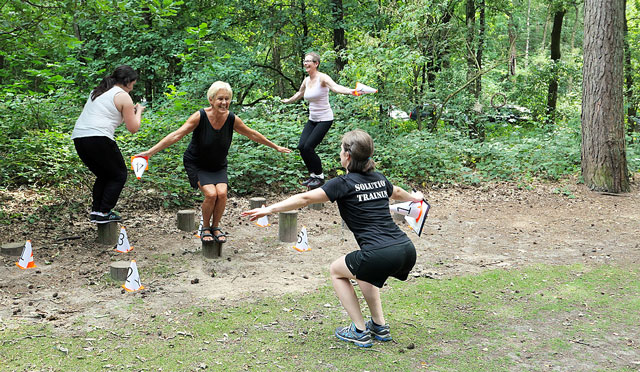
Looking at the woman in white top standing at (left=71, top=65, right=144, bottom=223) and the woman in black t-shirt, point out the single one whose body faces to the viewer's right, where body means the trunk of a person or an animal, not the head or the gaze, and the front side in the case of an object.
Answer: the woman in white top standing

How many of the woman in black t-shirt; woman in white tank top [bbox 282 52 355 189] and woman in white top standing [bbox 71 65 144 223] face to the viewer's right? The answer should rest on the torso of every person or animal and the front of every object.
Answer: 1

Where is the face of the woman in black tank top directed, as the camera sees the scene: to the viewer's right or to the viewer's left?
to the viewer's right

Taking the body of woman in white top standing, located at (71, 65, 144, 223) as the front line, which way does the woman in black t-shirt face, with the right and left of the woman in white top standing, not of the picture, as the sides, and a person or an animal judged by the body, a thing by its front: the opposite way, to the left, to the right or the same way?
to the left

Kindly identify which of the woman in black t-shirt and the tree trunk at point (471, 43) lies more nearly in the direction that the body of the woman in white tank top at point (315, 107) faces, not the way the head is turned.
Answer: the woman in black t-shirt

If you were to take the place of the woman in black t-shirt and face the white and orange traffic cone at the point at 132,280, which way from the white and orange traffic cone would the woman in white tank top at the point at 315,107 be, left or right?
right

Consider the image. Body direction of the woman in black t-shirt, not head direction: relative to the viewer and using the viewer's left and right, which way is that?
facing away from the viewer and to the left of the viewer

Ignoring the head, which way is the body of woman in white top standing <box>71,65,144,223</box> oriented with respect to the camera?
to the viewer's right

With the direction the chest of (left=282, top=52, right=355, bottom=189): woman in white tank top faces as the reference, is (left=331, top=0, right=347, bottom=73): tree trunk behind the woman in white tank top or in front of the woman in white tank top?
behind

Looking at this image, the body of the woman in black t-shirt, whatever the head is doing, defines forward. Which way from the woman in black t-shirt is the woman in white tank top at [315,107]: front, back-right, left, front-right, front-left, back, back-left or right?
front-right

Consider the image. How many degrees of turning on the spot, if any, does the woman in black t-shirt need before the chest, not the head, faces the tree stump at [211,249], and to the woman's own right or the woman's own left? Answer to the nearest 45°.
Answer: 0° — they already face it

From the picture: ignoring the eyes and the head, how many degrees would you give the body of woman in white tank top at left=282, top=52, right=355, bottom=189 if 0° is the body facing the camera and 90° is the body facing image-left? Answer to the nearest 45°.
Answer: approximately 45°

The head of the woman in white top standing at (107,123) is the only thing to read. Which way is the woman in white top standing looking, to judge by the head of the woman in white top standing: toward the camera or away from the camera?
away from the camera

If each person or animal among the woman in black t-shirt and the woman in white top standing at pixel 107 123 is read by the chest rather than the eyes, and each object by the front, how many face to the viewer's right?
1

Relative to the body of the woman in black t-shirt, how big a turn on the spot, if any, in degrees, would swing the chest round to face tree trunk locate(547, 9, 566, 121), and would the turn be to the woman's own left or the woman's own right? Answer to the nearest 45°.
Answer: approximately 90° to the woman's own right
